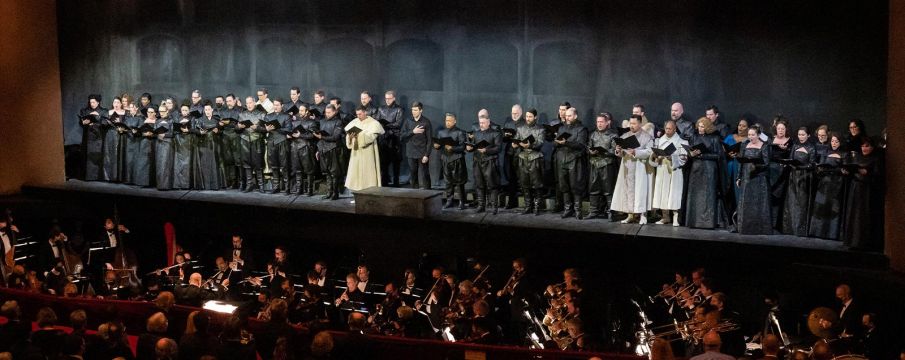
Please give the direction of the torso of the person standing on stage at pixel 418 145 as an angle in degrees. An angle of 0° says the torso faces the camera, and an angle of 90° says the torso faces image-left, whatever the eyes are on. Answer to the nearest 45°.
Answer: approximately 0°

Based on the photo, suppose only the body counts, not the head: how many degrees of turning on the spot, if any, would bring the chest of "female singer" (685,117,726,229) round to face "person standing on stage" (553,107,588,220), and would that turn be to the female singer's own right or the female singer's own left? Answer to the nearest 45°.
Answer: approximately 45° to the female singer's own right

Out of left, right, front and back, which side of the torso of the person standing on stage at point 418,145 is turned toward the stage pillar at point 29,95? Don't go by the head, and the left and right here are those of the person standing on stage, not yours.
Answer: right

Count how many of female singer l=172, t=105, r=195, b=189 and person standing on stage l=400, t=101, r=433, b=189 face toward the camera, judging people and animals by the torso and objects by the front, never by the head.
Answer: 2

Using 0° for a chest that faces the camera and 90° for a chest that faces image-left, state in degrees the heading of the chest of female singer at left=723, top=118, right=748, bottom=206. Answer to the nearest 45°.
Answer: approximately 45°
